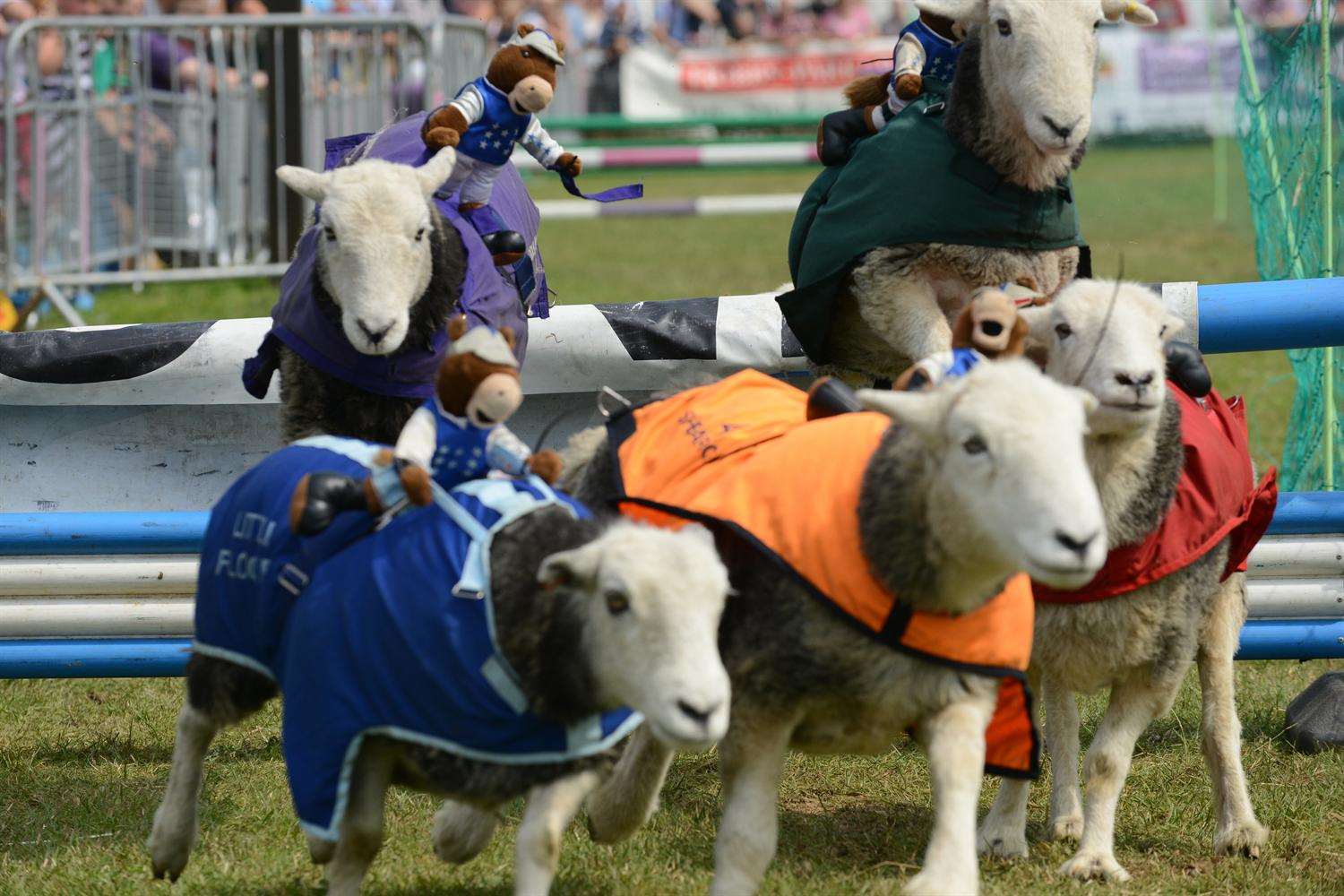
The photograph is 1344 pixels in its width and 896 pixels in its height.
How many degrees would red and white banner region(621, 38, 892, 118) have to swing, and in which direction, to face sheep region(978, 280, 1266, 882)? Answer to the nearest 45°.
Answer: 0° — it already faces it

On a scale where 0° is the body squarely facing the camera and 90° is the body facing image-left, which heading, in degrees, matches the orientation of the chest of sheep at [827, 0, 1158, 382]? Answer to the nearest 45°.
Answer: approximately 315°

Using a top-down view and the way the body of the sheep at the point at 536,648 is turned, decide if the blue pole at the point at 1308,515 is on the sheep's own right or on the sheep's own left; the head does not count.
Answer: on the sheep's own left

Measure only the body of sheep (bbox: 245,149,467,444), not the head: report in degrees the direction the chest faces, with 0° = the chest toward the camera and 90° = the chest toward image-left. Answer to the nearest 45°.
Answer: approximately 0°

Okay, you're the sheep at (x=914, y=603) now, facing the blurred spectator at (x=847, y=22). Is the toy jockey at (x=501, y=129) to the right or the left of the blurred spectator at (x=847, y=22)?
left

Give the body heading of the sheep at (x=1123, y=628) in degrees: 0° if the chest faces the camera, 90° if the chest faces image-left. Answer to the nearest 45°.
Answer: approximately 45°

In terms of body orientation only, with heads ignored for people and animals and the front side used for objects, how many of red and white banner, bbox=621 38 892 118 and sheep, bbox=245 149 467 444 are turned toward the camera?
2

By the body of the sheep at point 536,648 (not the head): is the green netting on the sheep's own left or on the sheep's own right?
on the sheep's own left

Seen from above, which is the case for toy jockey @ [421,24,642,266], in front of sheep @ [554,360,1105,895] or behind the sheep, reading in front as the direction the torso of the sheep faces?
behind
